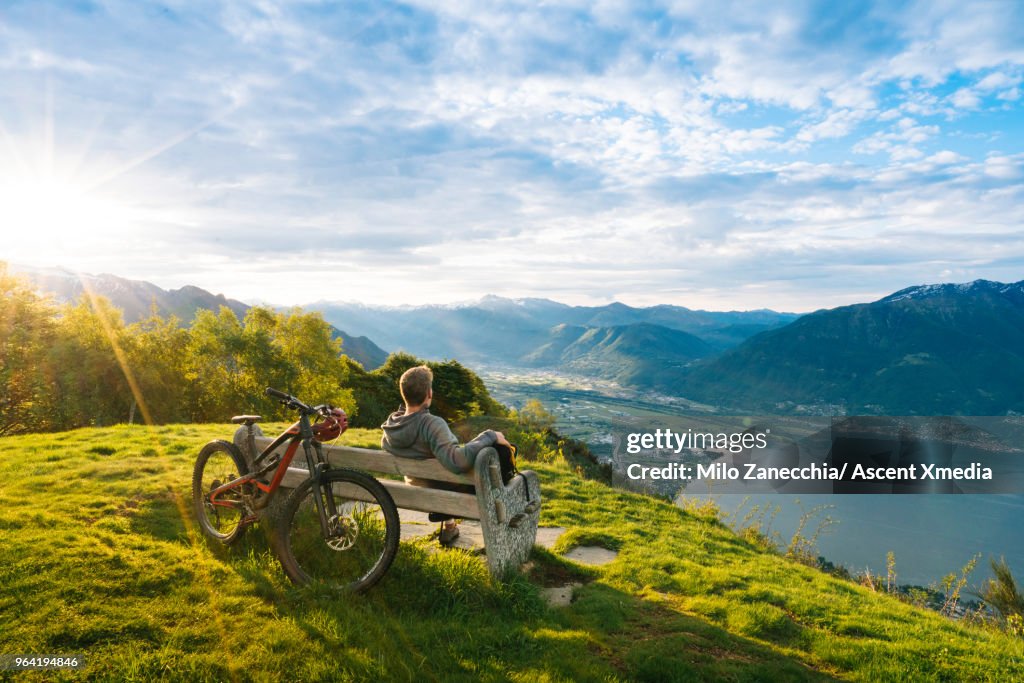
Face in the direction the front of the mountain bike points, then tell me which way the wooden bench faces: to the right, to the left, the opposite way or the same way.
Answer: to the left

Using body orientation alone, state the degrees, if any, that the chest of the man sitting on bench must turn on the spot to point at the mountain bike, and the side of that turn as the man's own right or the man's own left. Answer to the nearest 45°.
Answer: approximately 135° to the man's own left

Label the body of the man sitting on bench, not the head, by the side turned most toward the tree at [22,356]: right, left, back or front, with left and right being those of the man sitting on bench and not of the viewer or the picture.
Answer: left

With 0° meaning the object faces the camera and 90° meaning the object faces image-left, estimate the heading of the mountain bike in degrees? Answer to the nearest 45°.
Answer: approximately 315°

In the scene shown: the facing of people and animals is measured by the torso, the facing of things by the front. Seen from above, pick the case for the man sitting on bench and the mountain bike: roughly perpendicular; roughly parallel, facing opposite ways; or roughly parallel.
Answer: roughly perpendicular

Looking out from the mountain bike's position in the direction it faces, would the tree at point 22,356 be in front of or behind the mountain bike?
behind

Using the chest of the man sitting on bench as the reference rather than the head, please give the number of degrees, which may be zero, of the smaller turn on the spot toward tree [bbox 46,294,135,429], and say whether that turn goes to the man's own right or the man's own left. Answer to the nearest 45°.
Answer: approximately 90° to the man's own left

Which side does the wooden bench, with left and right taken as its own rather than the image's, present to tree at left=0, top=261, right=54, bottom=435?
left

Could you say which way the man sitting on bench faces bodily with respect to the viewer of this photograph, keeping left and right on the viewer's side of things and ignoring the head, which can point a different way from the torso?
facing away from the viewer and to the right of the viewer

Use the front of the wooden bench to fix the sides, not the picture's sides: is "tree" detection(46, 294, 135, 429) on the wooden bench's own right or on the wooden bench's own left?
on the wooden bench's own left

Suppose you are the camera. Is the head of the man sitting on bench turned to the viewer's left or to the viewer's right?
to the viewer's right
